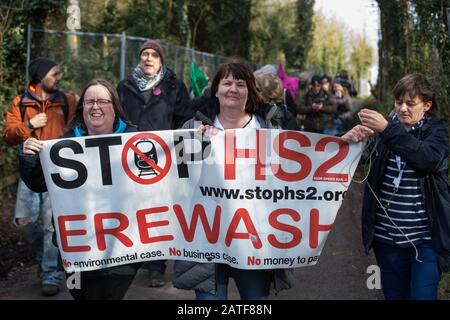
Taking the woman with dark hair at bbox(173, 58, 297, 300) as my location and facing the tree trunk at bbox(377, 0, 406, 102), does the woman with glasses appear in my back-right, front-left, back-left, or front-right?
back-left

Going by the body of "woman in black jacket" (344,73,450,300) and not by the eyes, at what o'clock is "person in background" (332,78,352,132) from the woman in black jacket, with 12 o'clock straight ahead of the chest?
The person in background is roughly at 4 o'clock from the woman in black jacket.

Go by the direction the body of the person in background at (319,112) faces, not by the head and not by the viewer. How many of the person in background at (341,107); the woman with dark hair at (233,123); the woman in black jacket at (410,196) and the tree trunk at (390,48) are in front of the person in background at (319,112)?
2

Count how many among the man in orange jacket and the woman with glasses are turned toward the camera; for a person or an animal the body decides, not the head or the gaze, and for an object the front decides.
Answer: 2

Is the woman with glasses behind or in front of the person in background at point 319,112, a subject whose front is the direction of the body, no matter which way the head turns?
in front

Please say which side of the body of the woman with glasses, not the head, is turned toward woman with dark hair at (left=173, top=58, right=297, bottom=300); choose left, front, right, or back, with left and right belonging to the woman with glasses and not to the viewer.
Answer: left

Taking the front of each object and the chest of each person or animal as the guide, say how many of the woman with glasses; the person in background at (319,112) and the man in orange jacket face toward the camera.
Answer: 3

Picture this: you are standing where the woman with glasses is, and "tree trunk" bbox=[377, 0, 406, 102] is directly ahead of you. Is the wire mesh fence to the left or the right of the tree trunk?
left

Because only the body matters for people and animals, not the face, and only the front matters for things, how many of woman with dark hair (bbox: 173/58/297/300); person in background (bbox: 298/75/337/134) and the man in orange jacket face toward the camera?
3

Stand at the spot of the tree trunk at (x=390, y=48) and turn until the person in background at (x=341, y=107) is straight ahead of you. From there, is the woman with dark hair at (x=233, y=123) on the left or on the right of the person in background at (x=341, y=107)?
left

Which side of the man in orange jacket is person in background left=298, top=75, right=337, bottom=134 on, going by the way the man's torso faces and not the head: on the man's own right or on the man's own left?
on the man's own left

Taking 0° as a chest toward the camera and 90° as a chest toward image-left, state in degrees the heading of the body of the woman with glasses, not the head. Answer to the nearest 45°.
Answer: approximately 0°
